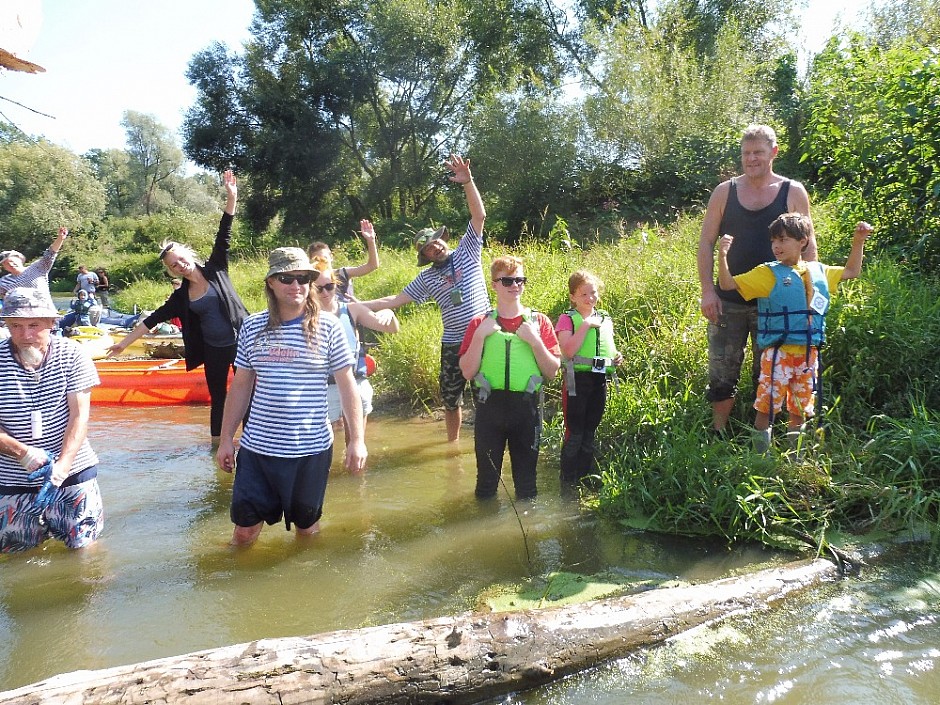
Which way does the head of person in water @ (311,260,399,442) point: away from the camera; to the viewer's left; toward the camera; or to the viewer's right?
toward the camera

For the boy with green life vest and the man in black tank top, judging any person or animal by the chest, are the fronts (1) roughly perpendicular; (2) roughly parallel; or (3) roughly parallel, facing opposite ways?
roughly parallel

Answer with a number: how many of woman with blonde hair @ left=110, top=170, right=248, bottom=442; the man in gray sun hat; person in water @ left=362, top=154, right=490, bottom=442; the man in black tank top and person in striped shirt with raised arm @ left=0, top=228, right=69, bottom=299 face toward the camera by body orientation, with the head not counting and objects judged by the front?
5

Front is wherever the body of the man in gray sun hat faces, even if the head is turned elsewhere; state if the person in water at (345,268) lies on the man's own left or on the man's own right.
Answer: on the man's own left

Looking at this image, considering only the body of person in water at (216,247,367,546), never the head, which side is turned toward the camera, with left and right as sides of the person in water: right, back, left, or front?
front

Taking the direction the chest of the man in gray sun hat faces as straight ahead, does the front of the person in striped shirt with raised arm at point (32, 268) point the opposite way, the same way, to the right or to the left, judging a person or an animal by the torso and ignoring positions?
the same way

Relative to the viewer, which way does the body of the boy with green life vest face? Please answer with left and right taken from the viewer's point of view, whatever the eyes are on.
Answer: facing the viewer

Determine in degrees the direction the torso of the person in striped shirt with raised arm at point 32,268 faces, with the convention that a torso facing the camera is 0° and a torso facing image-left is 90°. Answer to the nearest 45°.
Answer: approximately 0°

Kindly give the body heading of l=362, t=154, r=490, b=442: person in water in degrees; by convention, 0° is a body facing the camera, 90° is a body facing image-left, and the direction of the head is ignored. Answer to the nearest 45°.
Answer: approximately 0°

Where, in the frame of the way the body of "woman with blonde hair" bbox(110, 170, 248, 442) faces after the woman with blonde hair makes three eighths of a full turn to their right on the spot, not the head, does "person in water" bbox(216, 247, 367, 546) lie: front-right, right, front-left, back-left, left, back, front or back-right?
back-left

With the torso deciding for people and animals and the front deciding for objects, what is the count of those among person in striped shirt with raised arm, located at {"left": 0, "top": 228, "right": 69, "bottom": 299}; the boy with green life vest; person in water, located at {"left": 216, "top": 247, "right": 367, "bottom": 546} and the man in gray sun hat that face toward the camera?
4

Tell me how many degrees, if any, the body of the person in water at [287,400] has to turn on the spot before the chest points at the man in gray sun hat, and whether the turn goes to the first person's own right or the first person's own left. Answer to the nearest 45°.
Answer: approximately 90° to the first person's own right

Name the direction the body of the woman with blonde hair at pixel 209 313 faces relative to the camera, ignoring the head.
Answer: toward the camera

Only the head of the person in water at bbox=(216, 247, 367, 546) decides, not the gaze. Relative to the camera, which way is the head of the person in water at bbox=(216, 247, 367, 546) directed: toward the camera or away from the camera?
toward the camera
